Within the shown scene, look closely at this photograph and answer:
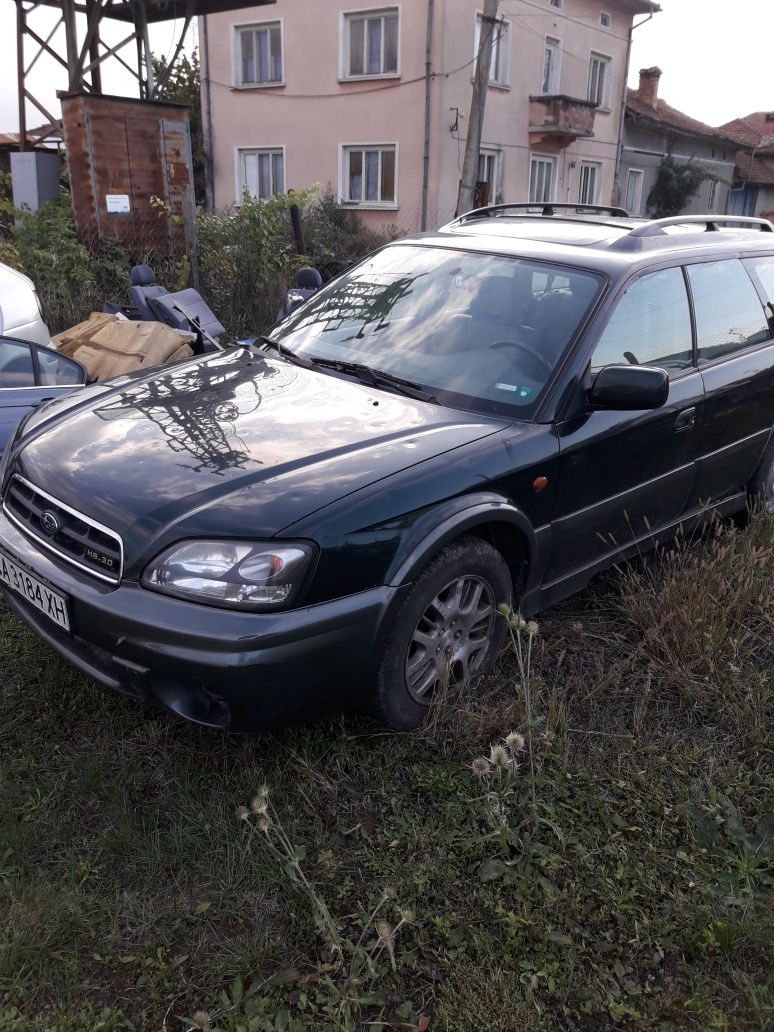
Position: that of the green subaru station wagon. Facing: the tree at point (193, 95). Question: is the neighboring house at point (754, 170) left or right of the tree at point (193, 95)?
right

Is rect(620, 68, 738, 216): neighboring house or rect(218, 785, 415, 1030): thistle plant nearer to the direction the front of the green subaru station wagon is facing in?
the thistle plant

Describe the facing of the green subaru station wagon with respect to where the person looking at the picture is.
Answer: facing the viewer and to the left of the viewer

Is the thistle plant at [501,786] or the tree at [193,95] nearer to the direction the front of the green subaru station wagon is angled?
the thistle plant

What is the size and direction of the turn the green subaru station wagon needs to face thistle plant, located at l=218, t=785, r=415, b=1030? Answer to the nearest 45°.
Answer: approximately 45° to its left

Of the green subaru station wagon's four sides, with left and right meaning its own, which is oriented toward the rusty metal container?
right

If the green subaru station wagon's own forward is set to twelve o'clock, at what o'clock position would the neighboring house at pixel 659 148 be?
The neighboring house is roughly at 5 o'clock from the green subaru station wagon.

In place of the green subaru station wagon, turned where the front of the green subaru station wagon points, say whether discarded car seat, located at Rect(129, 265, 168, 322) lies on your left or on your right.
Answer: on your right

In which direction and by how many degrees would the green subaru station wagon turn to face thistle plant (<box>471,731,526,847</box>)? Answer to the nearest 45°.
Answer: approximately 45° to its left

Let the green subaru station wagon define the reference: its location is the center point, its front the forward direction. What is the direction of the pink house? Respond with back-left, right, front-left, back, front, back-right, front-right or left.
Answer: back-right

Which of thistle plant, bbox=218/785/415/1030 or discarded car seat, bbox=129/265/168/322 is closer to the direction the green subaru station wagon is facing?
the thistle plant

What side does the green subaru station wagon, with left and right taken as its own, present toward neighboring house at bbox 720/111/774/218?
back

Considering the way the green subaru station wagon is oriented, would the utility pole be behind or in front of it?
behind

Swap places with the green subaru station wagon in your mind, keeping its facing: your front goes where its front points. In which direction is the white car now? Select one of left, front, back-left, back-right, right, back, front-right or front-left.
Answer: right

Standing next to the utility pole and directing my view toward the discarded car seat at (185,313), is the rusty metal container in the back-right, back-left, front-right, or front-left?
front-right
